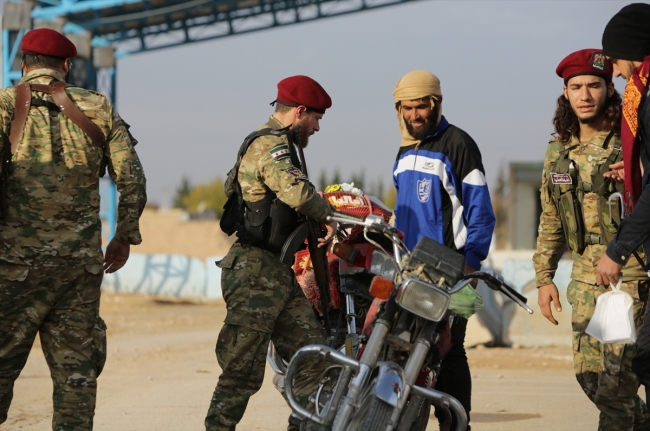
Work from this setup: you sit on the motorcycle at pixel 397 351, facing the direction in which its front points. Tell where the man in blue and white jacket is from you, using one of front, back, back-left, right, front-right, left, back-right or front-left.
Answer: left

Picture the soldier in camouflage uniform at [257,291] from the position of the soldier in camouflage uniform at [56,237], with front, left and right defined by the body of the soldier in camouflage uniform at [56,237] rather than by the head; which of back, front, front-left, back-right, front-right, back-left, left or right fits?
right

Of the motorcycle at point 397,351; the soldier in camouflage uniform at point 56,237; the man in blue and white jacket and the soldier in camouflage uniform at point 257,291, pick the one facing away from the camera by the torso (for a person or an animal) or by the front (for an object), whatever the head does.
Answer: the soldier in camouflage uniform at point 56,237

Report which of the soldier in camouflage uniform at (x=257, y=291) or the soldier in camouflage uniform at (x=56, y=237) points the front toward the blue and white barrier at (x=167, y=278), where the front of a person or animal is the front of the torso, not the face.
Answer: the soldier in camouflage uniform at (x=56, y=237)

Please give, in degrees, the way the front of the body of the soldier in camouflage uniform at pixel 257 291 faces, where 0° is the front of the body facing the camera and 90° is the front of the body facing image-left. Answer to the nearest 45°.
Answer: approximately 270°

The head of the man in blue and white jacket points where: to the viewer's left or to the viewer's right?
to the viewer's left

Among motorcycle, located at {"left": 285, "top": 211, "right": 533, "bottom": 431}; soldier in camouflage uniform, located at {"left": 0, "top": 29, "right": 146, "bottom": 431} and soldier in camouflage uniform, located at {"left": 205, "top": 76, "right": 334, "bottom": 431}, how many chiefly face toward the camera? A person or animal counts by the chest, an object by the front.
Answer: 1

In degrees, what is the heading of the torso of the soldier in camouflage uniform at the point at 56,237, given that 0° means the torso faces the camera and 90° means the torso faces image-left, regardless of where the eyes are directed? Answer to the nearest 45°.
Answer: approximately 180°

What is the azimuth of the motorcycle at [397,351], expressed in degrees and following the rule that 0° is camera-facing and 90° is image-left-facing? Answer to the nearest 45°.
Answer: approximately 0°

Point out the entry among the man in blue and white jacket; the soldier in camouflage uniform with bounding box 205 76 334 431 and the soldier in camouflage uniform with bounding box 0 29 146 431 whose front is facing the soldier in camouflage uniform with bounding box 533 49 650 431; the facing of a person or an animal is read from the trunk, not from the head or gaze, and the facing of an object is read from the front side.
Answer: the soldier in camouflage uniform with bounding box 205 76 334 431

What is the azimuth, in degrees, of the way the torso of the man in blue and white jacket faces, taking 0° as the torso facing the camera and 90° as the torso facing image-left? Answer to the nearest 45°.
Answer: approximately 45°

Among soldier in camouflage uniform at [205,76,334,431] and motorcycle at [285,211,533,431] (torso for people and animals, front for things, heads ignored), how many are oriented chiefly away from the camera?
0
